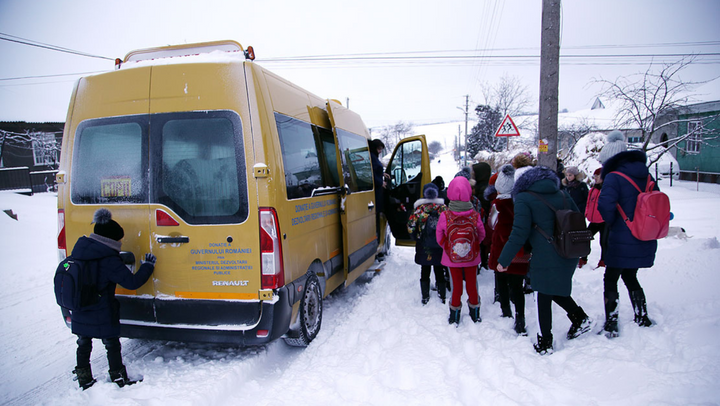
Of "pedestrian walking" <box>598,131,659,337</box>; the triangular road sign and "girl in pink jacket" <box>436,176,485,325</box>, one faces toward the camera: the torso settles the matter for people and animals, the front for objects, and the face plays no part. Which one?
the triangular road sign

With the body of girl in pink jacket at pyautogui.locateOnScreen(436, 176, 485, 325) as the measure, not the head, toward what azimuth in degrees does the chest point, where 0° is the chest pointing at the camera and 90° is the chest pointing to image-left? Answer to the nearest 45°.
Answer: approximately 180°

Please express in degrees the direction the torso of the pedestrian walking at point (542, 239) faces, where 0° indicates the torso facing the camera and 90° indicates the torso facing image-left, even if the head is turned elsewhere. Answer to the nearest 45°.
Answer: approximately 135°

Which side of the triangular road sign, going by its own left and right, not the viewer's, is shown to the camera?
front

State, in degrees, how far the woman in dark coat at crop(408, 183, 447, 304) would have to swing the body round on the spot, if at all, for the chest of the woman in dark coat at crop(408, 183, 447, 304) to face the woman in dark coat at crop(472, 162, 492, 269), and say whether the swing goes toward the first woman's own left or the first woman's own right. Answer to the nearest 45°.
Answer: approximately 45° to the first woman's own right

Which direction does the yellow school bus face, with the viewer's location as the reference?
facing away from the viewer and to the right of the viewer

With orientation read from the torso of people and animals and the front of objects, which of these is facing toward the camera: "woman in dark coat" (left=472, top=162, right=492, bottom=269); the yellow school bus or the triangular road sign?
the triangular road sign

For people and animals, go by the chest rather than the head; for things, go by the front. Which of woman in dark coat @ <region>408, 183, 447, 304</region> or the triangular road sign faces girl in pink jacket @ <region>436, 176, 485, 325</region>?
the triangular road sign

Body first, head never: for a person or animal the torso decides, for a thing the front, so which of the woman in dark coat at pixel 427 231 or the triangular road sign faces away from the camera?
the woman in dark coat

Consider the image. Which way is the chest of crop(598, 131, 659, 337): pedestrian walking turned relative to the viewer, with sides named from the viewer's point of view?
facing away from the viewer and to the left of the viewer

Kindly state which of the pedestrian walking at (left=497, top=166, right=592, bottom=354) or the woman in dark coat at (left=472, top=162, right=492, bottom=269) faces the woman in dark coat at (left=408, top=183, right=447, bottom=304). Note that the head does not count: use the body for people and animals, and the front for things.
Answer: the pedestrian walking

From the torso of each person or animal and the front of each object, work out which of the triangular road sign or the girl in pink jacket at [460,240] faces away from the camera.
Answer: the girl in pink jacket

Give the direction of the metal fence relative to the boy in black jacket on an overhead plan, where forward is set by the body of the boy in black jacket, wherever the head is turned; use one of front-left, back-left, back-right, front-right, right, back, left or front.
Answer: front-left
